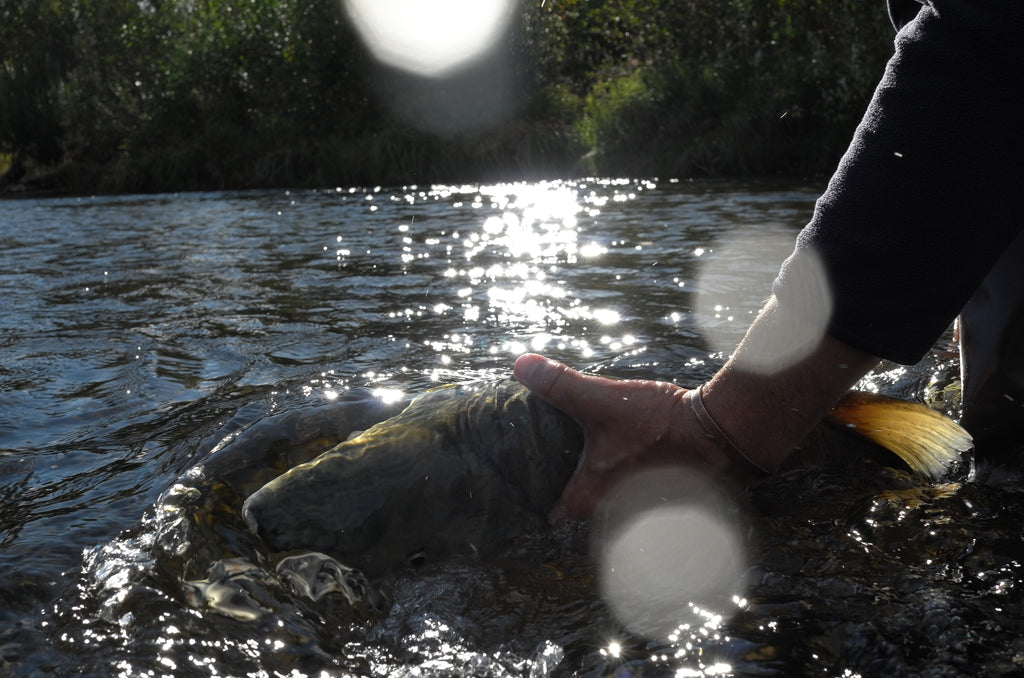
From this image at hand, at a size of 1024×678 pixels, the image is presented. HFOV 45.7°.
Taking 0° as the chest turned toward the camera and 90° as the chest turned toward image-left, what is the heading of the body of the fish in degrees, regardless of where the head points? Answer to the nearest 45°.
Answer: approximately 90°
